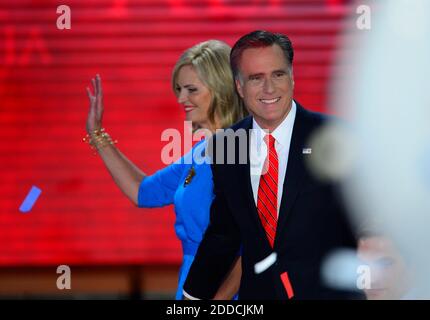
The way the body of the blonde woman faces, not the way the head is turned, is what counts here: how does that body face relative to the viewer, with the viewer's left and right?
facing the viewer and to the left of the viewer

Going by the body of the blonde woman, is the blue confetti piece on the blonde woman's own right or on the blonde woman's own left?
on the blonde woman's own right

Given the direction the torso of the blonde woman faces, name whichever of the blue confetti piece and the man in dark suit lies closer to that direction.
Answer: the blue confetti piece
